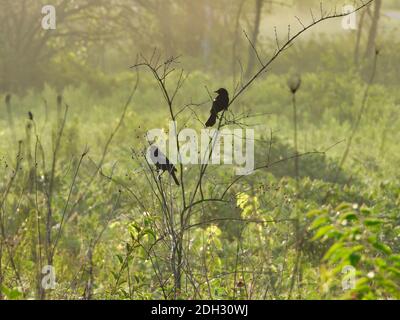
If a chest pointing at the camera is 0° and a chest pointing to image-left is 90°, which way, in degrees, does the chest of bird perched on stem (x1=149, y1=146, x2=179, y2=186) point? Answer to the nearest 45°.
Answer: approximately 90°

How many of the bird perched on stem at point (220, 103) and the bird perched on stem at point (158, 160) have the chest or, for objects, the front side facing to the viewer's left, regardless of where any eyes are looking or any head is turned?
1

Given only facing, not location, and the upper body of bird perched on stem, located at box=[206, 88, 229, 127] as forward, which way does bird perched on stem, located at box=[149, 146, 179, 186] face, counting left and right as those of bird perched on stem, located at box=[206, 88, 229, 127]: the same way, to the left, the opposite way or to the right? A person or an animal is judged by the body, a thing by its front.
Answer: the opposite way

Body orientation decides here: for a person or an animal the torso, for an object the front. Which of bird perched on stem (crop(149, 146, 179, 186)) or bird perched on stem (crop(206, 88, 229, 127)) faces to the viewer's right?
bird perched on stem (crop(206, 88, 229, 127))

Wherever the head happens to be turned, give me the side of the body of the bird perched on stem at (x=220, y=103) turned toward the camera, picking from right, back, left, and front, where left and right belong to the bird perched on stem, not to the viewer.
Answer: right
